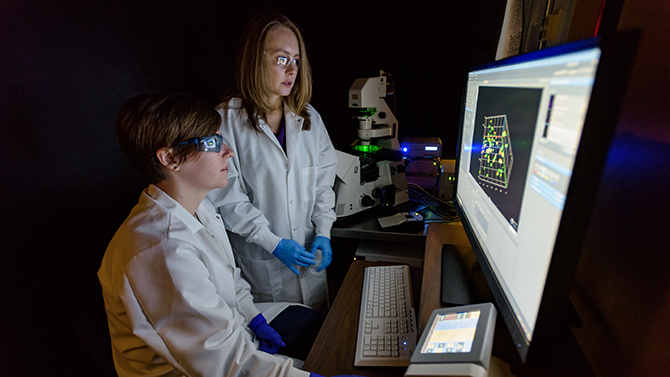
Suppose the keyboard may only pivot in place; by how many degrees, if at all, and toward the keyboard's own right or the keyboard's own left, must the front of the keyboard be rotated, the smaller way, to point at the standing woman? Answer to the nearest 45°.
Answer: approximately 45° to the keyboard's own right

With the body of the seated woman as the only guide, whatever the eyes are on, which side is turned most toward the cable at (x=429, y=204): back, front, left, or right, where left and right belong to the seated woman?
front

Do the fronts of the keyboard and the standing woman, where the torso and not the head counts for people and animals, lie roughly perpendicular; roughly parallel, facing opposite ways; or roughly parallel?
roughly parallel, facing opposite ways

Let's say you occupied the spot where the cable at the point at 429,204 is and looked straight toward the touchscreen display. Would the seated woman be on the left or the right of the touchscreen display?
right

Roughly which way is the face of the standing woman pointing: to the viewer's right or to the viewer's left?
to the viewer's right

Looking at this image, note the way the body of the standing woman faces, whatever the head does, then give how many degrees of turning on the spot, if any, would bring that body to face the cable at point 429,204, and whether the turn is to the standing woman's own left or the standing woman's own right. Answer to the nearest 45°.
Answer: approximately 45° to the standing woman's own left

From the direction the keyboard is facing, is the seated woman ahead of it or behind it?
ahead

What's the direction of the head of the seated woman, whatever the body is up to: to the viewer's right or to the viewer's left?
to the viewer's right

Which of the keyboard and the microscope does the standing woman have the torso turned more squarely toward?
the keyboard

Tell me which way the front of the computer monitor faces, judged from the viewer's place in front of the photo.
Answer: facing the viewer and to the left of the viewer

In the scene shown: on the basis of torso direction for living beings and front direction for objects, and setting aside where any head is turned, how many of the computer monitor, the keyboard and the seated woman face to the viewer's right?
1

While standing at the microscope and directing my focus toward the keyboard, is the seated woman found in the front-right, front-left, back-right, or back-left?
front-right

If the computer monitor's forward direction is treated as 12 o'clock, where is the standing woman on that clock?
The standing woman is roughly at 2 o'clock from the computer monitor.

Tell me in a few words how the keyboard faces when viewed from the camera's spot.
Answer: facing to the left of the viewer

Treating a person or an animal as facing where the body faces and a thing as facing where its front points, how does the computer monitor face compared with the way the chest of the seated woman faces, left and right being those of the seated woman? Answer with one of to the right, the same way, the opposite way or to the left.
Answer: the opposite way

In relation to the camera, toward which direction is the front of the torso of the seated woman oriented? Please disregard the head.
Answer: to the viewer's right
